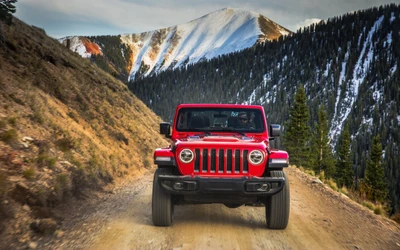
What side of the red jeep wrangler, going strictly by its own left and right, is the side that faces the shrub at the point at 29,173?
right

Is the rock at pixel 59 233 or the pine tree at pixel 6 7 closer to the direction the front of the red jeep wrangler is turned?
the rock

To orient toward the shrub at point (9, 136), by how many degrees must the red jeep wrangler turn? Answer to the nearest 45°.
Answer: approximately 90° to its right

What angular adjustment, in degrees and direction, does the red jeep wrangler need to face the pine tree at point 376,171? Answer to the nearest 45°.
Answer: approximately 135° to its left

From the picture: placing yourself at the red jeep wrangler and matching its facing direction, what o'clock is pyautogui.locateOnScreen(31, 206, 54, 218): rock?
The rock is roughly at 3 o'clock from the red jeep wrangler.

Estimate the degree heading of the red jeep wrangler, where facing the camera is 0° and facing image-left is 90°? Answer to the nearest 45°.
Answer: approximately 0°

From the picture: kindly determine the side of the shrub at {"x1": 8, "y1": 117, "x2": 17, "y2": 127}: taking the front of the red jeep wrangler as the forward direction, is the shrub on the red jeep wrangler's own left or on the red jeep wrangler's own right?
on the red jeep wrangler's own right

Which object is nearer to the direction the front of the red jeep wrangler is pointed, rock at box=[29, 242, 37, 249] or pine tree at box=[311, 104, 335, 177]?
the rock
